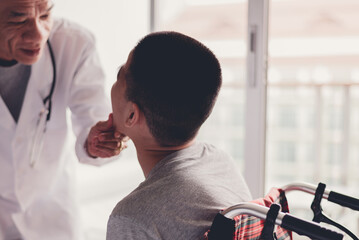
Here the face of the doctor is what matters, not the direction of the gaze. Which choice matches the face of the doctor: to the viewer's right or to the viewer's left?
to the viewer's right

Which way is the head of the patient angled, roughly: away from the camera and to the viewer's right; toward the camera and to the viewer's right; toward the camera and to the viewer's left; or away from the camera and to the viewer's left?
away from the camera and to the viewer's left

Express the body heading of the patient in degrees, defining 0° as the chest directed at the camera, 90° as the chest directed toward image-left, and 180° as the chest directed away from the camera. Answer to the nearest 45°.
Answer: approximately 135°
